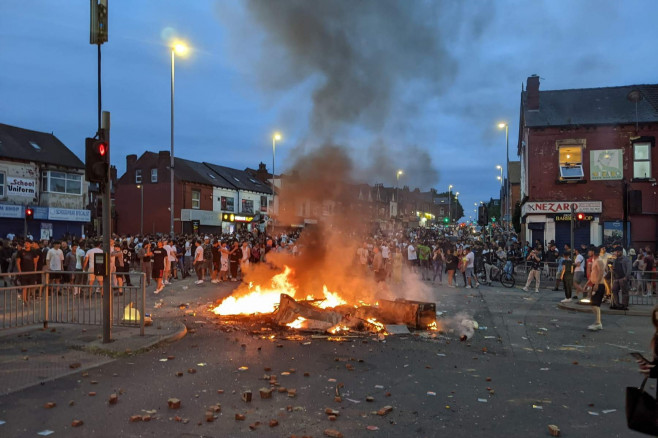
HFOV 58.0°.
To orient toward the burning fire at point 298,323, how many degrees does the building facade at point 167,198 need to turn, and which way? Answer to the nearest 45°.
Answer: approximately 45° to its right

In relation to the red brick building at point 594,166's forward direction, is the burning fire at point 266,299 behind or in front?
in front

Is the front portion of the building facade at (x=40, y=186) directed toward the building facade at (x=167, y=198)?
no

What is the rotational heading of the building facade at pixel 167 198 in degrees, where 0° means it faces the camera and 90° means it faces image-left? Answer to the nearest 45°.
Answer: approximately 315°

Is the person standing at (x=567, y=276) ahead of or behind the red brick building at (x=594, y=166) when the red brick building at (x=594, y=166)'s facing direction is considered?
ahead

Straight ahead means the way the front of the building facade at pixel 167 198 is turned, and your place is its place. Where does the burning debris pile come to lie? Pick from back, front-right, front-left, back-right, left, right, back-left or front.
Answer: front-right

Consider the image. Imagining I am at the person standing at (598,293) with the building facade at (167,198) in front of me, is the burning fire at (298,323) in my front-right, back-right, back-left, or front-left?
front-left

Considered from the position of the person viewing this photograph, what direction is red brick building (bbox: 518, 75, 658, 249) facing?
facing the viewer

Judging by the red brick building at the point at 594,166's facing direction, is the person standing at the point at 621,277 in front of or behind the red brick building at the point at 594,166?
in front

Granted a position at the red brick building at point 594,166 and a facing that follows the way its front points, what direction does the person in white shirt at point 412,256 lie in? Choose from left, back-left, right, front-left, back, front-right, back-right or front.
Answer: front-right

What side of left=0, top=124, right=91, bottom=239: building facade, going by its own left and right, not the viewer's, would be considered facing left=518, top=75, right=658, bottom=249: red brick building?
front

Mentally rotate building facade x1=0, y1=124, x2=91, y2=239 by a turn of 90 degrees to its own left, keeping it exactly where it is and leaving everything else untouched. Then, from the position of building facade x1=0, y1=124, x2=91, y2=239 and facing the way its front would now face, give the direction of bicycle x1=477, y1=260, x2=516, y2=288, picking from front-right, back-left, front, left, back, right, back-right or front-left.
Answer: right

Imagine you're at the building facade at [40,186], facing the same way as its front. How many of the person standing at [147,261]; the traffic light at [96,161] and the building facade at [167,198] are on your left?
1
